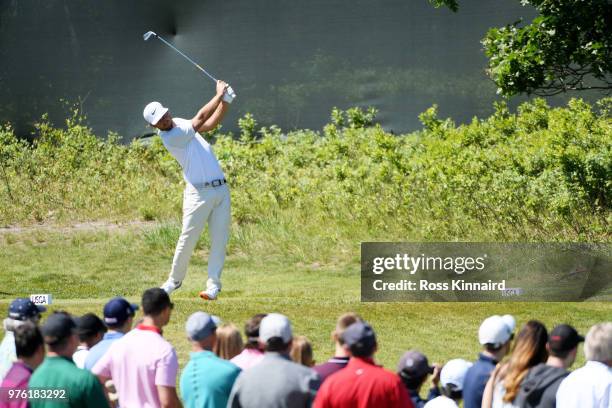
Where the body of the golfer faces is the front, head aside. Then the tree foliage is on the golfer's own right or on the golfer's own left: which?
on the golfer's own left

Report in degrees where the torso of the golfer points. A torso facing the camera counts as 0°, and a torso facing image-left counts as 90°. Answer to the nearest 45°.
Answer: approximately 315°
